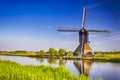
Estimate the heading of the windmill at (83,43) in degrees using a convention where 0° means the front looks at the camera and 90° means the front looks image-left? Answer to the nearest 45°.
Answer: approximately 0°
